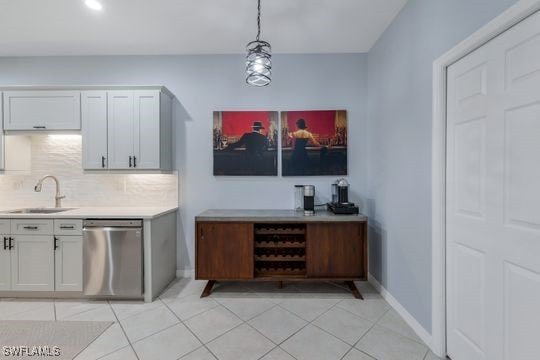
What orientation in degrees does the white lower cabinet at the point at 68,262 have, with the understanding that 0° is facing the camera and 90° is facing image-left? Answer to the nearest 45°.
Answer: approximately 0°

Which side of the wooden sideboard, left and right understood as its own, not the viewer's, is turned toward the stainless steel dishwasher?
right

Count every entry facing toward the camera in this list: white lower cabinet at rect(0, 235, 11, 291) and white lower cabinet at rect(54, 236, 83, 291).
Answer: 2

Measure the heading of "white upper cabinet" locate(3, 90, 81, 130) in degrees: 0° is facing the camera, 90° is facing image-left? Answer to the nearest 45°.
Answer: approximately 0°

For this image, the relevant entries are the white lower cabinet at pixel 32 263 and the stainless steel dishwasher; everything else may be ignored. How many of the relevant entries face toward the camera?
2

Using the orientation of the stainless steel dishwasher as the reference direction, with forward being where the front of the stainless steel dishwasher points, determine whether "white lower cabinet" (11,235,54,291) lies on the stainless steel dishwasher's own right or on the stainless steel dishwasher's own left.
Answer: on the stainless steel dishwasher's own right
